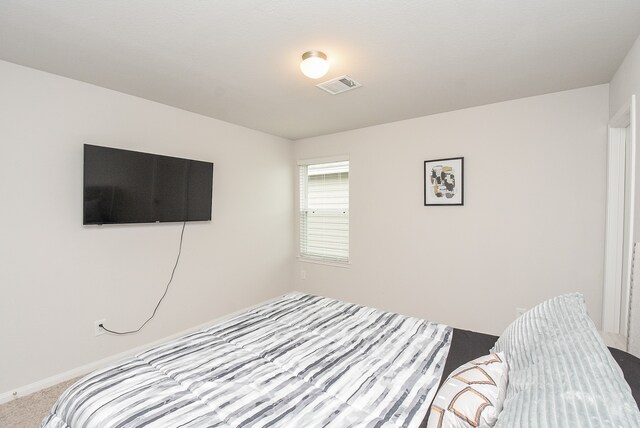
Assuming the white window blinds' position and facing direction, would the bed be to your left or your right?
on your left

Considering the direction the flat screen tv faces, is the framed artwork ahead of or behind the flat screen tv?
ahead

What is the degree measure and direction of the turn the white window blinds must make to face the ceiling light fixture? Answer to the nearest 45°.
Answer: approximately 45° to its left

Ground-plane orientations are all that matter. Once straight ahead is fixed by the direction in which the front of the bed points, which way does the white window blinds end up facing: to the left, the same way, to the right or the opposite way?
to the left

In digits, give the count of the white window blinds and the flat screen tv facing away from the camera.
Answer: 0

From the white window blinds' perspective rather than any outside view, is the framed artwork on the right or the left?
on its left

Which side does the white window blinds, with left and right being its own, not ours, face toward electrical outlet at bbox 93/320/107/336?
front

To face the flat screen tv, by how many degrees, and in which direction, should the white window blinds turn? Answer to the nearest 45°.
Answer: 0° — it already faces it

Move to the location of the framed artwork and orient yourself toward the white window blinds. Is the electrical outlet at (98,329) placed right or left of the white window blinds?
left

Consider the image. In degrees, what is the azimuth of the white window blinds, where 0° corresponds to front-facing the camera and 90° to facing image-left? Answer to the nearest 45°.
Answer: approximately 45°

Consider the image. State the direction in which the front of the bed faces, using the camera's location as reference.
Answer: facing away from the viewer and to the left of the viewer

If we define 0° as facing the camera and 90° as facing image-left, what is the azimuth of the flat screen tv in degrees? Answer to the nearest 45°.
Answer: approximately 315°
